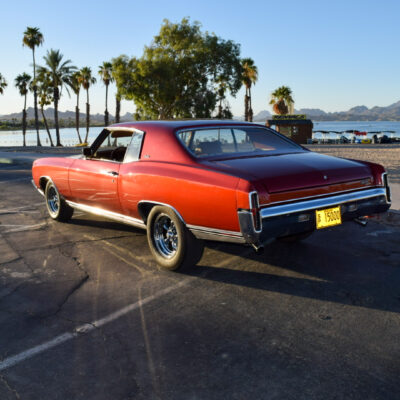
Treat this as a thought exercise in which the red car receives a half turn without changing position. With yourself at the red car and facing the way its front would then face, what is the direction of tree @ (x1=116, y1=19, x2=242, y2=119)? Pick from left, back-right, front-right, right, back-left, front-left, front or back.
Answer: back-left

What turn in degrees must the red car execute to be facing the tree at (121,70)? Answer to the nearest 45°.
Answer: approximately 45° to its right

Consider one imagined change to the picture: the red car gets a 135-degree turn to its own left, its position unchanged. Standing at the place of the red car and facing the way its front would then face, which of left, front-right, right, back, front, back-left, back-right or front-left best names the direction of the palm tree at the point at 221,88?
back

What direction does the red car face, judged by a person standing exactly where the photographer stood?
facing away from the viewer and to the left of the viewer
